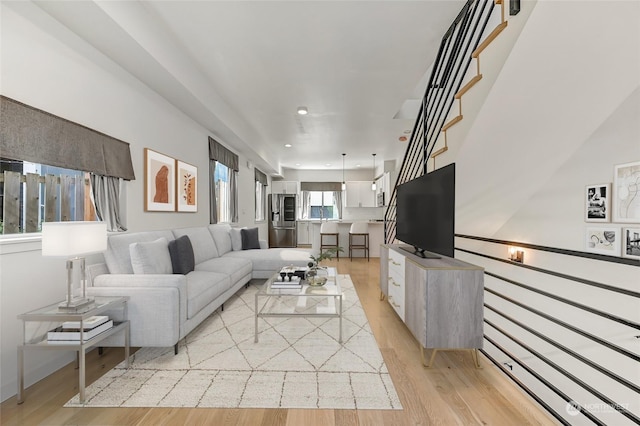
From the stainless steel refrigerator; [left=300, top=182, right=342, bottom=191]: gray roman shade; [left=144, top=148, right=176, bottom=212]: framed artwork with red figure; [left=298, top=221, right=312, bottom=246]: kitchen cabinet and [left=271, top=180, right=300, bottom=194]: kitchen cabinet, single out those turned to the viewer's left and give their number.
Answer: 0

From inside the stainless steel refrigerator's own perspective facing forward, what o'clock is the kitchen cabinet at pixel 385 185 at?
The kitchen cabinet is roughly at 10 o'clock from the stainless steel refrigerator.

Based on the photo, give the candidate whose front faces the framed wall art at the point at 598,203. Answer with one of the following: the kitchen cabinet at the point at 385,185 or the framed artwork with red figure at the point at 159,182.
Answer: the framed artwork with red figure

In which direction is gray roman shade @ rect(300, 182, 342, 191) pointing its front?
toward the camera

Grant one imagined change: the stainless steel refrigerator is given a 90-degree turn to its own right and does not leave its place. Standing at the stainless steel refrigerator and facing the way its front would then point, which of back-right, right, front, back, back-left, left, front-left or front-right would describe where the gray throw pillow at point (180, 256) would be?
left

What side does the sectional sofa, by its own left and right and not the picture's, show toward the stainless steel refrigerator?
left

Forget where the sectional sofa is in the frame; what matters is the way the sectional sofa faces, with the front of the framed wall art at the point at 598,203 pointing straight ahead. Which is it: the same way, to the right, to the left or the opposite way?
the opposite way

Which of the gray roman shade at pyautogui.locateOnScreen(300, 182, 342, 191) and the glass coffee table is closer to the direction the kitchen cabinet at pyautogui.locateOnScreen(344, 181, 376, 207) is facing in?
the glass coffee table

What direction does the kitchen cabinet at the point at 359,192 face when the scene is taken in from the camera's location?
facing the viewer

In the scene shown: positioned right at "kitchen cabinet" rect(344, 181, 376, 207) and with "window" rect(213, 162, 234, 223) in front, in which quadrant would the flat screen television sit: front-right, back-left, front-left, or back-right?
front-left

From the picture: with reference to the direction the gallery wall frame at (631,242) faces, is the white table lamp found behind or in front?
in front

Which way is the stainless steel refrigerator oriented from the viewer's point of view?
toward the camera

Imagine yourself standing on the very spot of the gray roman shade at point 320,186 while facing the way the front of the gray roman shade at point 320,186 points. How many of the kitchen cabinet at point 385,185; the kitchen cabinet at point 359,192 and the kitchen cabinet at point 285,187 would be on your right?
1

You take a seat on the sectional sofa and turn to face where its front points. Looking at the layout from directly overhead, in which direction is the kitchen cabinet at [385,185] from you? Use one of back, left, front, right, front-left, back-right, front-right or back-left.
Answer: left

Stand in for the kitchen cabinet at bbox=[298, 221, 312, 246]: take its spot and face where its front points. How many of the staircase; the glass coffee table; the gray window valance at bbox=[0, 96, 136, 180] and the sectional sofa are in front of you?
4
